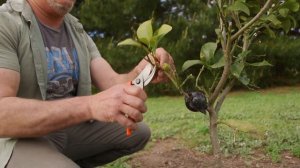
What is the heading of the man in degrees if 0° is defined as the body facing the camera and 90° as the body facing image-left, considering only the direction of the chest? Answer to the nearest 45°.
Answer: approximately 315°

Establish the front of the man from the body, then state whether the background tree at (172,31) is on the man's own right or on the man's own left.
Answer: on the man's own left

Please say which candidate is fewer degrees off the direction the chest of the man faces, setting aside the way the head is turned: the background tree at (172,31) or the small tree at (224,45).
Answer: the small tree

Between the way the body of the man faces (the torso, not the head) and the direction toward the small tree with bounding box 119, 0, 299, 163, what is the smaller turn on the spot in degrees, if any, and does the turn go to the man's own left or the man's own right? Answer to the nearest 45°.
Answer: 0° — they already face it

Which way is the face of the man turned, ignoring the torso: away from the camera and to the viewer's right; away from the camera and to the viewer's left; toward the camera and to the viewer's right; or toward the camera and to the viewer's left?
toward the camera and to the viewer's right
